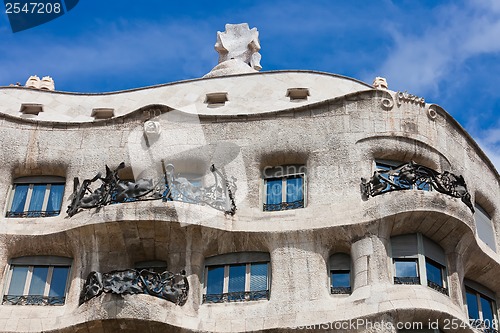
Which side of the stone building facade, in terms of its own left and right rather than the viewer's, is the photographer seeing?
front
